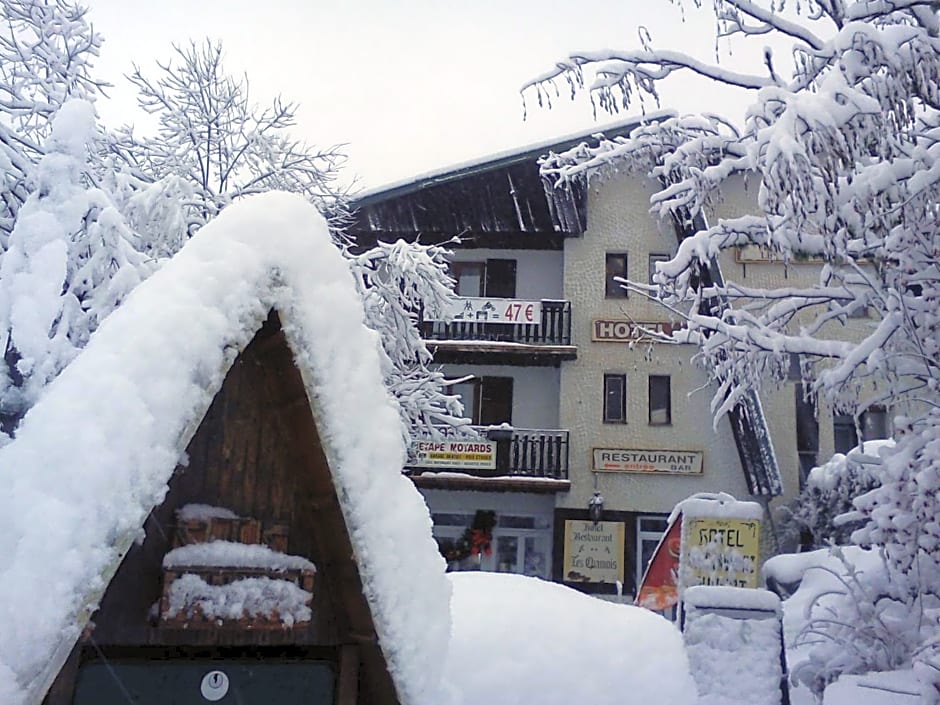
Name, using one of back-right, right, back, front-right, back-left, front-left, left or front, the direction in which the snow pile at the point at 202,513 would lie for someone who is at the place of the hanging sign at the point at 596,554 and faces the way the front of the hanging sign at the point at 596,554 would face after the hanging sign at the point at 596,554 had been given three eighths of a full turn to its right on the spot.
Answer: back-left

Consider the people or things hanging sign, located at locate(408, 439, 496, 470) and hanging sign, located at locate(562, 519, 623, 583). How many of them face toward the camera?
2

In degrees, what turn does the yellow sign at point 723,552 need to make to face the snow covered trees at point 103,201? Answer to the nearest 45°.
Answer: approximately 90° to its right

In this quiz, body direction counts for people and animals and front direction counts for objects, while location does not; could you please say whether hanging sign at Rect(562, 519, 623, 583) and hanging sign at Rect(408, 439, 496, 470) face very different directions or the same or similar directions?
same or similar directions

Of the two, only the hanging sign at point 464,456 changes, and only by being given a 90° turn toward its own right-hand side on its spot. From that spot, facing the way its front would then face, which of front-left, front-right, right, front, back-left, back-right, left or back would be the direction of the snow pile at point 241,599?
left

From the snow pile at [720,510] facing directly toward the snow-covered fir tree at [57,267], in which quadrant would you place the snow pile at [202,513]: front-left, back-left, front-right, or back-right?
front-left

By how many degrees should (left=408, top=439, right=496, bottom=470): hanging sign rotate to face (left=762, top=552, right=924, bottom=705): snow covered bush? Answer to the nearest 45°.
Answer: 0° — it already faces it

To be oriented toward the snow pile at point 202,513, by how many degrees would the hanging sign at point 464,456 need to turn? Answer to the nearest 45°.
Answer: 0° — it already faces it

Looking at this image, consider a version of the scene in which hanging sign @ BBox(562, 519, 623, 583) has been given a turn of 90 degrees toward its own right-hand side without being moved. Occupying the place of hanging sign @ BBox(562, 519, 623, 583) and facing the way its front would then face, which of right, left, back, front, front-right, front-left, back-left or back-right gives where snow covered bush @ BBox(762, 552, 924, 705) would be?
left

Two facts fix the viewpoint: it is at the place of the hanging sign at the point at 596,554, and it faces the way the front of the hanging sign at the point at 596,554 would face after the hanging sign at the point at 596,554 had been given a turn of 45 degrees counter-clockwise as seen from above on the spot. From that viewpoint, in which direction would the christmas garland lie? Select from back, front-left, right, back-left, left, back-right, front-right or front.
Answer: back-right

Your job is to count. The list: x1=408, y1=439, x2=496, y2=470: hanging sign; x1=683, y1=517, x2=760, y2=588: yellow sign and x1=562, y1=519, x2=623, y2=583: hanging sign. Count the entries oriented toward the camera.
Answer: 3

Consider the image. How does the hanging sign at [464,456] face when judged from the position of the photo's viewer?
facing the viewer

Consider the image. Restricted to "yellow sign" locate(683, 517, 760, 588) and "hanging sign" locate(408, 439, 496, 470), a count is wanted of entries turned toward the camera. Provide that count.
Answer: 2

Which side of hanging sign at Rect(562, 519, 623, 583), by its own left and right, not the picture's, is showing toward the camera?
front

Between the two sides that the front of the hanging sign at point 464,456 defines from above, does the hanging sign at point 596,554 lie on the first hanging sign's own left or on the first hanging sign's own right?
on the first hanging sign's own left
